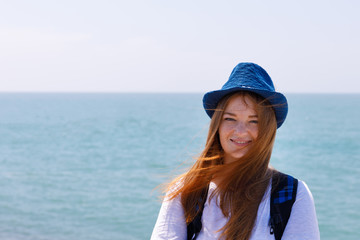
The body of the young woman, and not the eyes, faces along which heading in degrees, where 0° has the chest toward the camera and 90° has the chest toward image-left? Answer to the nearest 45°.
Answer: approximately 0°
